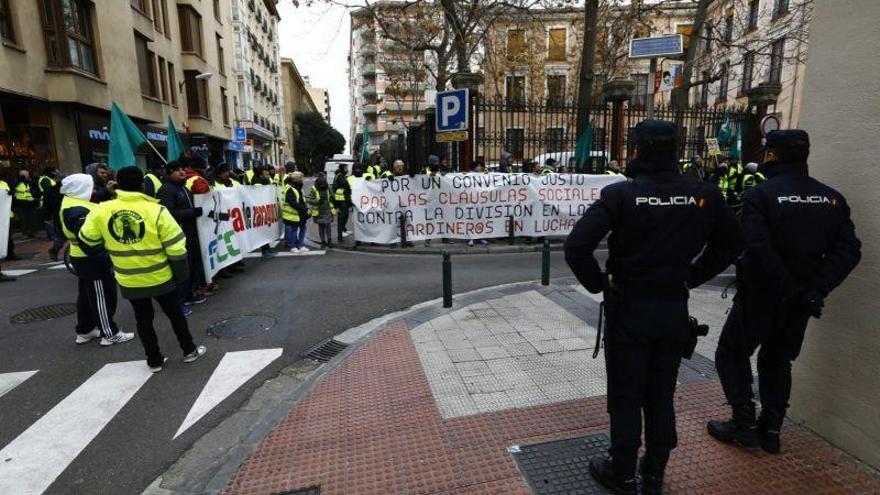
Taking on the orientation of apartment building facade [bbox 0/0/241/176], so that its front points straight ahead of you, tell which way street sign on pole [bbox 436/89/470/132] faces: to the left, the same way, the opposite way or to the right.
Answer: to the right

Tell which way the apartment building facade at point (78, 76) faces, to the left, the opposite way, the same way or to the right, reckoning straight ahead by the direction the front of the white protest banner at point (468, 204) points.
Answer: to the left

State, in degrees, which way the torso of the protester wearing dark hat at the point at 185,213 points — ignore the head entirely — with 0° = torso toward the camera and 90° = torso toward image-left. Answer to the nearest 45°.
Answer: approximately 315°

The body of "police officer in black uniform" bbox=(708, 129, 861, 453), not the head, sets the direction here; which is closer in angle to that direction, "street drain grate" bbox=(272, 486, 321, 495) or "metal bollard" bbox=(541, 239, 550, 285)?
the metal bollard

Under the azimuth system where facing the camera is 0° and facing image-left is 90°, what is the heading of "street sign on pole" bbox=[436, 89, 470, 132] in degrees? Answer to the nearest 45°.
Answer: approximately 0°

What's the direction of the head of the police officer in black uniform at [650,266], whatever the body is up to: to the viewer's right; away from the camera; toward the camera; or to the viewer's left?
away from the camera

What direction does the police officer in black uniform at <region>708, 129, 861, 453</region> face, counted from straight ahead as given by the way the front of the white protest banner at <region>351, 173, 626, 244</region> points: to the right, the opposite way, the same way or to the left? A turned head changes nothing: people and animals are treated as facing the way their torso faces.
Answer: the opposite way

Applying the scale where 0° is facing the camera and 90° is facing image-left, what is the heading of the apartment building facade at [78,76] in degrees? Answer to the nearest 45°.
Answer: approximately 315°

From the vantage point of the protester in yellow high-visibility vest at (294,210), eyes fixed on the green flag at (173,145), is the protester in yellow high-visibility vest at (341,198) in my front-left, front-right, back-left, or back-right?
back-right

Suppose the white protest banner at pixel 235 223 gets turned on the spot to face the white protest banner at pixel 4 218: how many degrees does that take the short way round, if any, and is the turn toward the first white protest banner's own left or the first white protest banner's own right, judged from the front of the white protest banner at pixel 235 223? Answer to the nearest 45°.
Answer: approximately 180°

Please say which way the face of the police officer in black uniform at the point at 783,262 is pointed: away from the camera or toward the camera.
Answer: away from the camera

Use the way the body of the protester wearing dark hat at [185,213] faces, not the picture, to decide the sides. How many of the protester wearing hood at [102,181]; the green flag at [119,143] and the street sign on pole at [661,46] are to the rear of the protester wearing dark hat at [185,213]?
2
